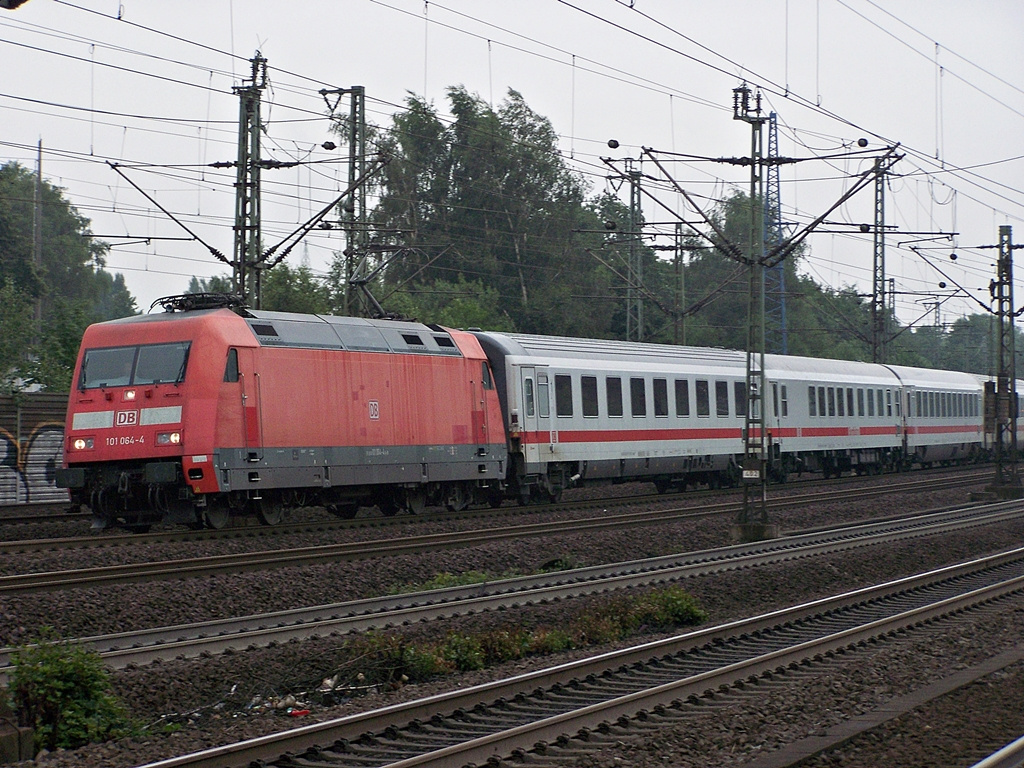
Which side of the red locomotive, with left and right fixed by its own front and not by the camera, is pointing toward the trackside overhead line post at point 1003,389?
back

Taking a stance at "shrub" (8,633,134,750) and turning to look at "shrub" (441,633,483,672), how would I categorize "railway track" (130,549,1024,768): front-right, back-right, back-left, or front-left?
front-right

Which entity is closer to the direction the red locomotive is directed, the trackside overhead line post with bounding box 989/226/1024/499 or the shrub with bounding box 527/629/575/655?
the shrub

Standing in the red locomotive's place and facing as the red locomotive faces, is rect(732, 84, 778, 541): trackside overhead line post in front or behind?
behind

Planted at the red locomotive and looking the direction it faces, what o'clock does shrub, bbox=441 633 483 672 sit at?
The shrub is roughly at 10 o'clock from the red locomotive.

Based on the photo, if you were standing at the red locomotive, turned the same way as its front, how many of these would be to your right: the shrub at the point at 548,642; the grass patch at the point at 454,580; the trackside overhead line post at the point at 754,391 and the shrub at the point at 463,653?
0

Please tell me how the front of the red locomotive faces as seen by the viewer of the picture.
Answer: facing the viewer and to the left of the viewer

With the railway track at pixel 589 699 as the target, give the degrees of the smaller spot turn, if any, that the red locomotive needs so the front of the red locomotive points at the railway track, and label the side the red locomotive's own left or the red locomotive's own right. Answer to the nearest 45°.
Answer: approximately 45° to the red locomotive's own left

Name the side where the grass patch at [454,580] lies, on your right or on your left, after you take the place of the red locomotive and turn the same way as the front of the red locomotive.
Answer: on your left

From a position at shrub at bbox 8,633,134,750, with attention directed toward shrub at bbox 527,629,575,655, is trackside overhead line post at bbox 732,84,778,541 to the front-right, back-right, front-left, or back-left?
front-left

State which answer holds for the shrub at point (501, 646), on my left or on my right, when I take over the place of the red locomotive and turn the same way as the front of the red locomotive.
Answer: on my left
